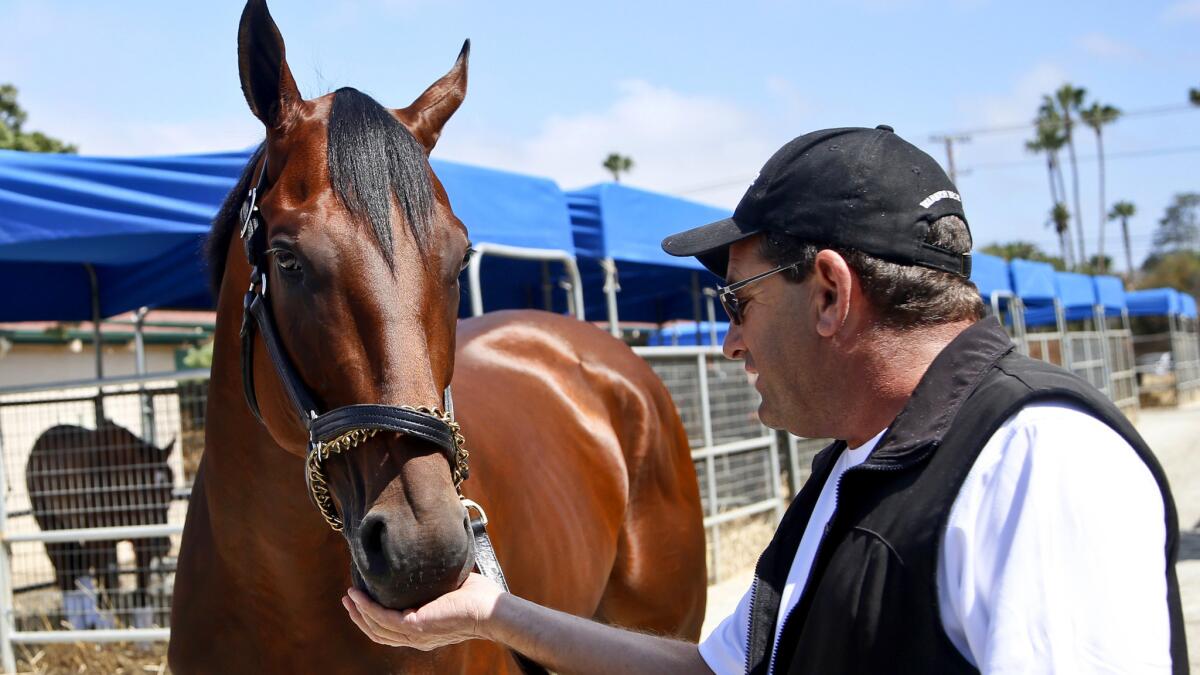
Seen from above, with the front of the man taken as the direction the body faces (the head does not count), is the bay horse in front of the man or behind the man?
in front

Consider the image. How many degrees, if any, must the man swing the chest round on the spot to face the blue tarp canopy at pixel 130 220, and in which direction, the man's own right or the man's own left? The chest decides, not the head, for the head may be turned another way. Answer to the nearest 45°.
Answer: approximately 45° to the man's own right

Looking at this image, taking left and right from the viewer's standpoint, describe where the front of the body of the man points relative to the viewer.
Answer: facing to the left of the viewer

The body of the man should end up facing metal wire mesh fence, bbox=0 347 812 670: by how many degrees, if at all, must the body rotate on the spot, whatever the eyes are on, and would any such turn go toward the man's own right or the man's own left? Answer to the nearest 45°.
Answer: approximately 45° to the man's own right

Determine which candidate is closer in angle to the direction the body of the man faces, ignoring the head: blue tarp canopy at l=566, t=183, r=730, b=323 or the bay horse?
the bay horse

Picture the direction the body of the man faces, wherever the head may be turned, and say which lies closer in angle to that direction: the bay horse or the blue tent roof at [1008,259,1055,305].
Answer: the bay horse

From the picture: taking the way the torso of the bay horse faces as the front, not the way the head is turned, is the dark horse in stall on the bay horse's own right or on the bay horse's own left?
on the bay horse's own right

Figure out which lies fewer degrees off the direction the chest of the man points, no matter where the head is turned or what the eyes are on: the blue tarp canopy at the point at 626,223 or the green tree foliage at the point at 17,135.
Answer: the green tree foliage

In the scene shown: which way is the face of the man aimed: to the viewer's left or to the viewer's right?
to the viewer's left

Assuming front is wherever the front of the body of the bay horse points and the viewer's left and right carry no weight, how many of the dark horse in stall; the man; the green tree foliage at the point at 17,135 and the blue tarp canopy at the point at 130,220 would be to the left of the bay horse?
1

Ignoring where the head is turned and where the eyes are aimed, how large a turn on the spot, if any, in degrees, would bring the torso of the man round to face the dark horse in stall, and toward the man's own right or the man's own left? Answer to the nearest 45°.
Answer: approximately 45° to the man's own right

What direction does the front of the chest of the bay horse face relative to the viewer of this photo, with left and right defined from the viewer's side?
facing the viewer and to the left of the viewer

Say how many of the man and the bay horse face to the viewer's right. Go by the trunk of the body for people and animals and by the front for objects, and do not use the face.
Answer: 0
